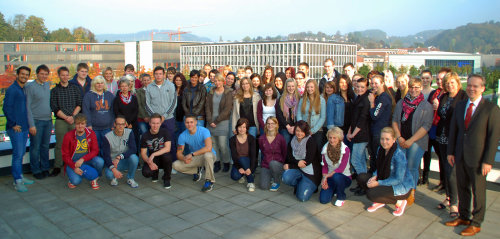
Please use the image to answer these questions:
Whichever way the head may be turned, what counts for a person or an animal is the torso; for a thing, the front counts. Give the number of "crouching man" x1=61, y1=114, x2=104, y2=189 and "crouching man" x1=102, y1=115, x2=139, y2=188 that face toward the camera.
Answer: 2

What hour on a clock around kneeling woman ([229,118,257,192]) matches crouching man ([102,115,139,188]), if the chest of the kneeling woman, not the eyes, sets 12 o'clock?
The crouching man is roughly at 3 o'clock from the kneeling woman.

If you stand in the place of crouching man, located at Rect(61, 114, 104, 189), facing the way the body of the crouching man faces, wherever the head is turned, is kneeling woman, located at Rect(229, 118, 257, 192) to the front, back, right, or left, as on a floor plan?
left

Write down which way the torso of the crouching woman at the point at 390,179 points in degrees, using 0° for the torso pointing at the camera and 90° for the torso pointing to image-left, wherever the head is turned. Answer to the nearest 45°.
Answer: approximately 45°

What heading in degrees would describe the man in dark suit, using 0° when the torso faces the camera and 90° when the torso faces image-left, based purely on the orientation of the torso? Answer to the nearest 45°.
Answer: approximately 45°

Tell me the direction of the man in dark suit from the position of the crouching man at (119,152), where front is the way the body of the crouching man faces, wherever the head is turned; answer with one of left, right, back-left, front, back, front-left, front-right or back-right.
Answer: front-left

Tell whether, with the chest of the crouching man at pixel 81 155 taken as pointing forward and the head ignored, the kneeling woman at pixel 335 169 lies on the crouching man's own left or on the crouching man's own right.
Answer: on the crouching man's own left
